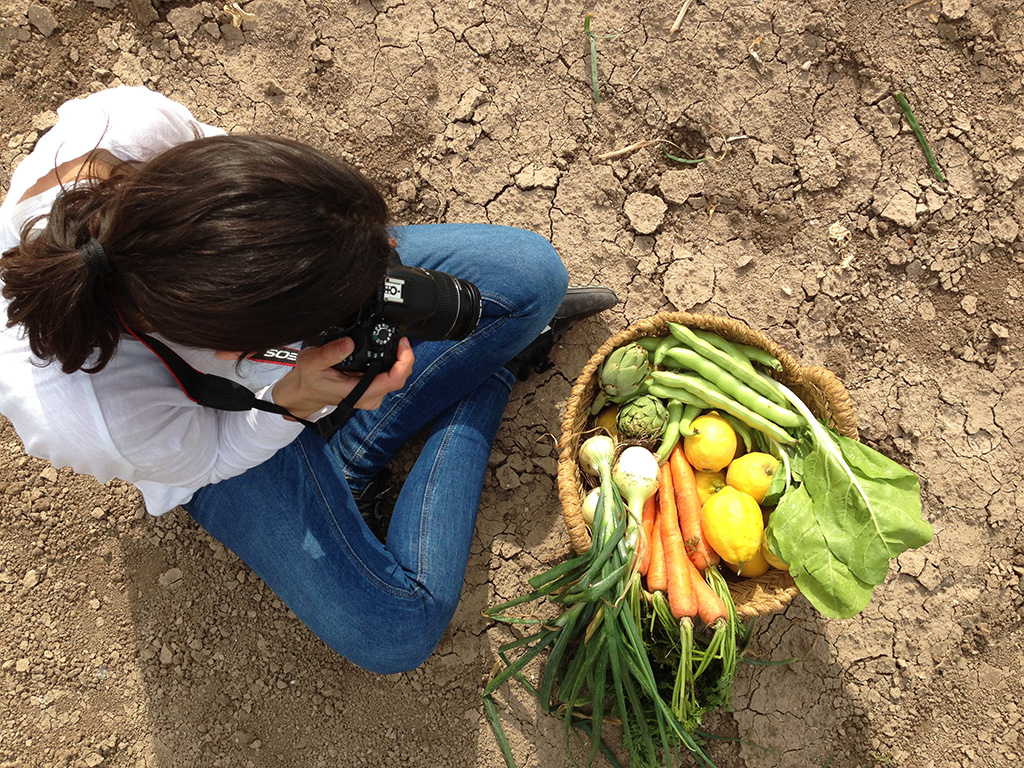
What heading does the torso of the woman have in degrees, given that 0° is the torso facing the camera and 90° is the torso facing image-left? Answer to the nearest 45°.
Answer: approximately 270°

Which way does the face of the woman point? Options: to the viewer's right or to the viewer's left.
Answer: to the viewer's right

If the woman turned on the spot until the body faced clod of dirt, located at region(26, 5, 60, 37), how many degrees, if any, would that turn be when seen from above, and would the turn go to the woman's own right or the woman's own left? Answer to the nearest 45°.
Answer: approximately 135° to the woman's own left

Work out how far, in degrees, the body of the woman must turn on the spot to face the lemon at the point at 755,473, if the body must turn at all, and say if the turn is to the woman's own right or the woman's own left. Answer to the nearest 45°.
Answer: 0° — they already face it

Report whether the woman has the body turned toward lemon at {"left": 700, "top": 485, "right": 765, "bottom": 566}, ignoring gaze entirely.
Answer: yes
